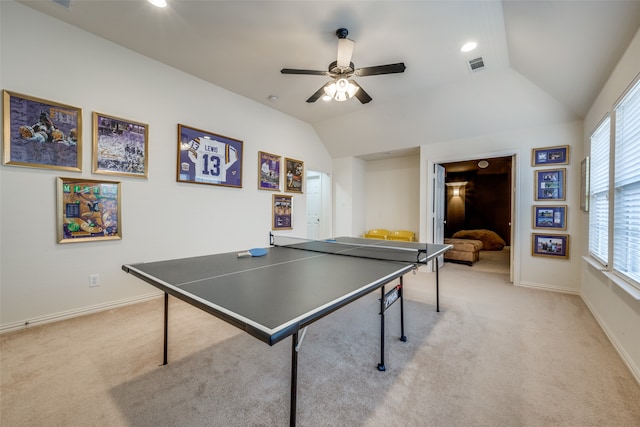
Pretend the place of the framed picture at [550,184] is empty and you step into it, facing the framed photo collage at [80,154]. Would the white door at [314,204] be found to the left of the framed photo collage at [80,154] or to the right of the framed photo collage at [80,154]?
right

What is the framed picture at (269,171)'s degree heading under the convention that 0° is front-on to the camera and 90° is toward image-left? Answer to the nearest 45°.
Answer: approximately 315°

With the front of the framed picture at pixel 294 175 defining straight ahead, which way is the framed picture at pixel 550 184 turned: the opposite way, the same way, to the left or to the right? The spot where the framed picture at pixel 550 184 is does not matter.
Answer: to the right

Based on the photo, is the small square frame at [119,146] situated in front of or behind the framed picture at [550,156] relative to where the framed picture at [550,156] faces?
in front

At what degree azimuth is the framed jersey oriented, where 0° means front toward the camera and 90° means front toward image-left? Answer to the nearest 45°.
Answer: approximately 315°

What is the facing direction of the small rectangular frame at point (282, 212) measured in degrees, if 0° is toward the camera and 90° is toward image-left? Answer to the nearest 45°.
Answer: approximately 315°

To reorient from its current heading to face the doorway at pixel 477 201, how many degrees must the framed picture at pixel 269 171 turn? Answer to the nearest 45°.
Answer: approximately 45° to its left
